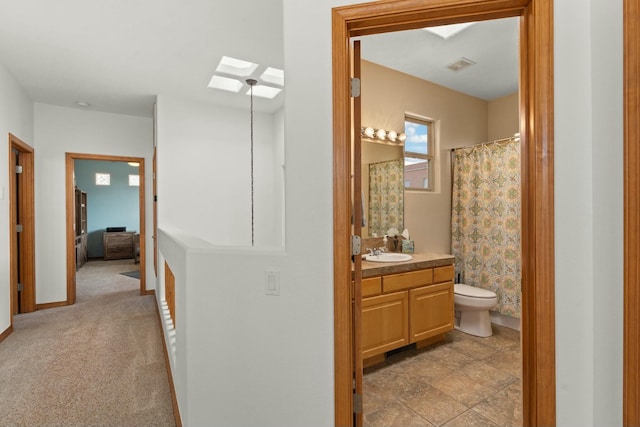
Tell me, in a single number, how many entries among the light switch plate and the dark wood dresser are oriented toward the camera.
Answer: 2

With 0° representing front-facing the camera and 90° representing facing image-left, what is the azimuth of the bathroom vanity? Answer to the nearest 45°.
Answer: approximately 315°

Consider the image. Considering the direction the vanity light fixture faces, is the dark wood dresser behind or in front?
behind

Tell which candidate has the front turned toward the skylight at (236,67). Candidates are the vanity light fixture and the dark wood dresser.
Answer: the dark wood dresser

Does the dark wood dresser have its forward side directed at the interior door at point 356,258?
yes

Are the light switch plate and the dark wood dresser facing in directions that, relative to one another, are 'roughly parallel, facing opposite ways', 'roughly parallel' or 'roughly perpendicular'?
roughly parallel

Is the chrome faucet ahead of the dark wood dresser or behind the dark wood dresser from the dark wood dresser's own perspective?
ahead

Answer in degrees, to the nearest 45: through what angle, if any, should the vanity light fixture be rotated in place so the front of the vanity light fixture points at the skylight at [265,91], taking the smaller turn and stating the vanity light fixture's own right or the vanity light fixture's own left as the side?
approximately 135° to the vanity light fixture's own right

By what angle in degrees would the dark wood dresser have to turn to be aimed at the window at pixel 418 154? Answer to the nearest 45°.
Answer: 0° — it already faces it

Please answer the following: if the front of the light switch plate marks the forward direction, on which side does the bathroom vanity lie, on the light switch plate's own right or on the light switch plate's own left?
on the light switch plate's own left

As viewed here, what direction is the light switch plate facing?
toward the camera
